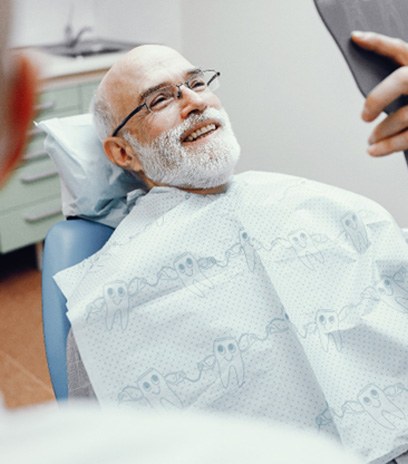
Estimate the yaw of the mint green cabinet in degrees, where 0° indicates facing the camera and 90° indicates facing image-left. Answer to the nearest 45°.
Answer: approximately 315°

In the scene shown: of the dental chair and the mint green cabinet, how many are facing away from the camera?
0

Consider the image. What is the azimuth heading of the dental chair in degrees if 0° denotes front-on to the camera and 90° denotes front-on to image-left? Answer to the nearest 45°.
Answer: approximately 315°

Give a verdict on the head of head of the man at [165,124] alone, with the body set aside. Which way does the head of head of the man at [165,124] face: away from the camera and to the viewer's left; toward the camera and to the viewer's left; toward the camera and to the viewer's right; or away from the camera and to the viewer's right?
toward the camera and to the viewer's right

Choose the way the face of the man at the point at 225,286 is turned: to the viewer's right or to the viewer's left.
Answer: to the viewer's right

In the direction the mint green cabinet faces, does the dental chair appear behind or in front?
in front

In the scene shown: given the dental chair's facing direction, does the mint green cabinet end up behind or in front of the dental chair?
behind
